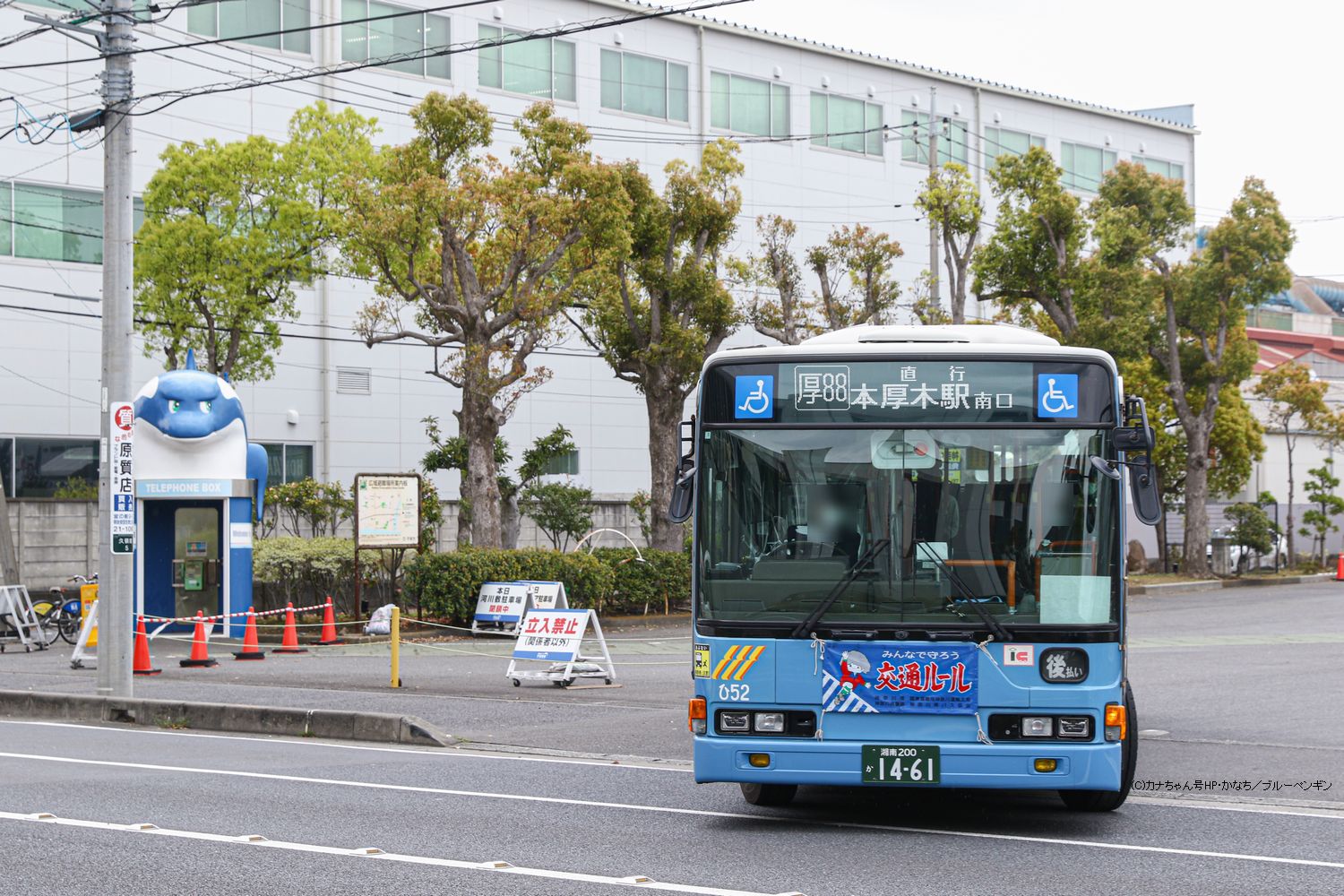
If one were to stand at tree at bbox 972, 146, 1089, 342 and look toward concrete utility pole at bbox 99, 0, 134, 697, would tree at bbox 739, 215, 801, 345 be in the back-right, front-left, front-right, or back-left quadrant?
front-right

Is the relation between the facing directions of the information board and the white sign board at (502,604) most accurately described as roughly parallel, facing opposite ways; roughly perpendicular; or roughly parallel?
roughly parallel

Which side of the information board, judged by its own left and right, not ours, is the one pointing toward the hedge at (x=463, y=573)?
left

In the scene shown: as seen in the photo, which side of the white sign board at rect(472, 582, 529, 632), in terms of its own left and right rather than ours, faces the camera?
front

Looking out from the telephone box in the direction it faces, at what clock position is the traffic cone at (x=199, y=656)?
The traffic cone is roughly at 12 o'clock from the telephone box.

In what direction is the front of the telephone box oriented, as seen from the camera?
facing the viewer

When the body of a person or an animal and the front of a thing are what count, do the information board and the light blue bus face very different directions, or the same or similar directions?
same or similar directions

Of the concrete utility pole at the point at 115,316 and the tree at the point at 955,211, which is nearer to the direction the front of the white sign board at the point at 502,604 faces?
the concrete utility pole

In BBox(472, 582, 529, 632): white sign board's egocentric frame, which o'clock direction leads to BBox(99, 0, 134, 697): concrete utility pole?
The concrete utility pole is roughly at 1 o'clock from the white sign board.

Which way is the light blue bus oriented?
toward the camera

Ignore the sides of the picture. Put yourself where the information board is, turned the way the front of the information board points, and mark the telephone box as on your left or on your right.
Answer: on your right

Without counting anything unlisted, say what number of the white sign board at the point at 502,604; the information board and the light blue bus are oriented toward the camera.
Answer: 3

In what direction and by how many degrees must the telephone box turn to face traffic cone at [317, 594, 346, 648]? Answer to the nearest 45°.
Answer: approximately 45° to its left

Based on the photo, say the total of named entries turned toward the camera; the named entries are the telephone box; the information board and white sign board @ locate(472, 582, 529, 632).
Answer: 3

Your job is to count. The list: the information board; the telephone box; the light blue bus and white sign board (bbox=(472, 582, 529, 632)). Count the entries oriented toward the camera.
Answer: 4
